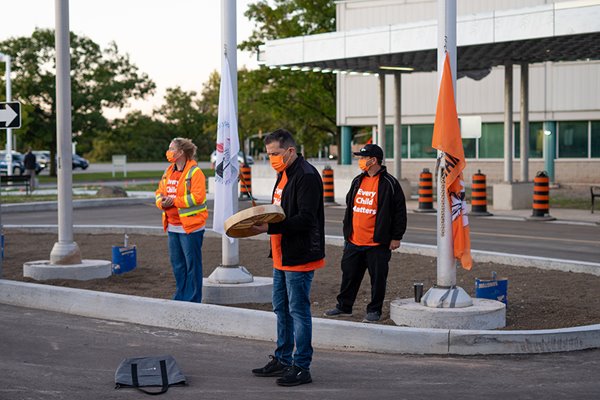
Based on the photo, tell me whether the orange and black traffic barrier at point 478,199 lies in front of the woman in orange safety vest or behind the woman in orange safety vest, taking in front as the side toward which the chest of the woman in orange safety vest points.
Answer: behind

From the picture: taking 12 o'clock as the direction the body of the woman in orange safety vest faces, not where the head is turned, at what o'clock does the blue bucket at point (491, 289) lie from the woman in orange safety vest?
The blue bucket is roughly at 8 o'clock from the woman in orange safety vest.

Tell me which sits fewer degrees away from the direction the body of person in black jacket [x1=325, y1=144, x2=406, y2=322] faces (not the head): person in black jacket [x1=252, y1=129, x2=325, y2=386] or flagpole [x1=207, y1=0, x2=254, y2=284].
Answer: the person in black jacket

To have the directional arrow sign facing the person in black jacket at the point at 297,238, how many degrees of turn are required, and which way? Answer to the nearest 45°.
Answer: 0° — it already faces them

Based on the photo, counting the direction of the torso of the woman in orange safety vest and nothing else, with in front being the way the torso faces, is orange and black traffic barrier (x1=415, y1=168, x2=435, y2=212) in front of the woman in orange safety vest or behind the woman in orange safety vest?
behind

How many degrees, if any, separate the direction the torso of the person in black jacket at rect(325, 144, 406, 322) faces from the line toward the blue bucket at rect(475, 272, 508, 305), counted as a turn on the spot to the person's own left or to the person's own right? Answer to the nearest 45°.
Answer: approximately 135° to the person's own left

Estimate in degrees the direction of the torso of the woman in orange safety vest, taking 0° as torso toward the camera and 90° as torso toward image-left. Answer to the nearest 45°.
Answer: approximately 45°

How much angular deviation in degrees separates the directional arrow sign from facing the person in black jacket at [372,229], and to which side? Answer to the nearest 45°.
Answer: approximately 45° to its left
